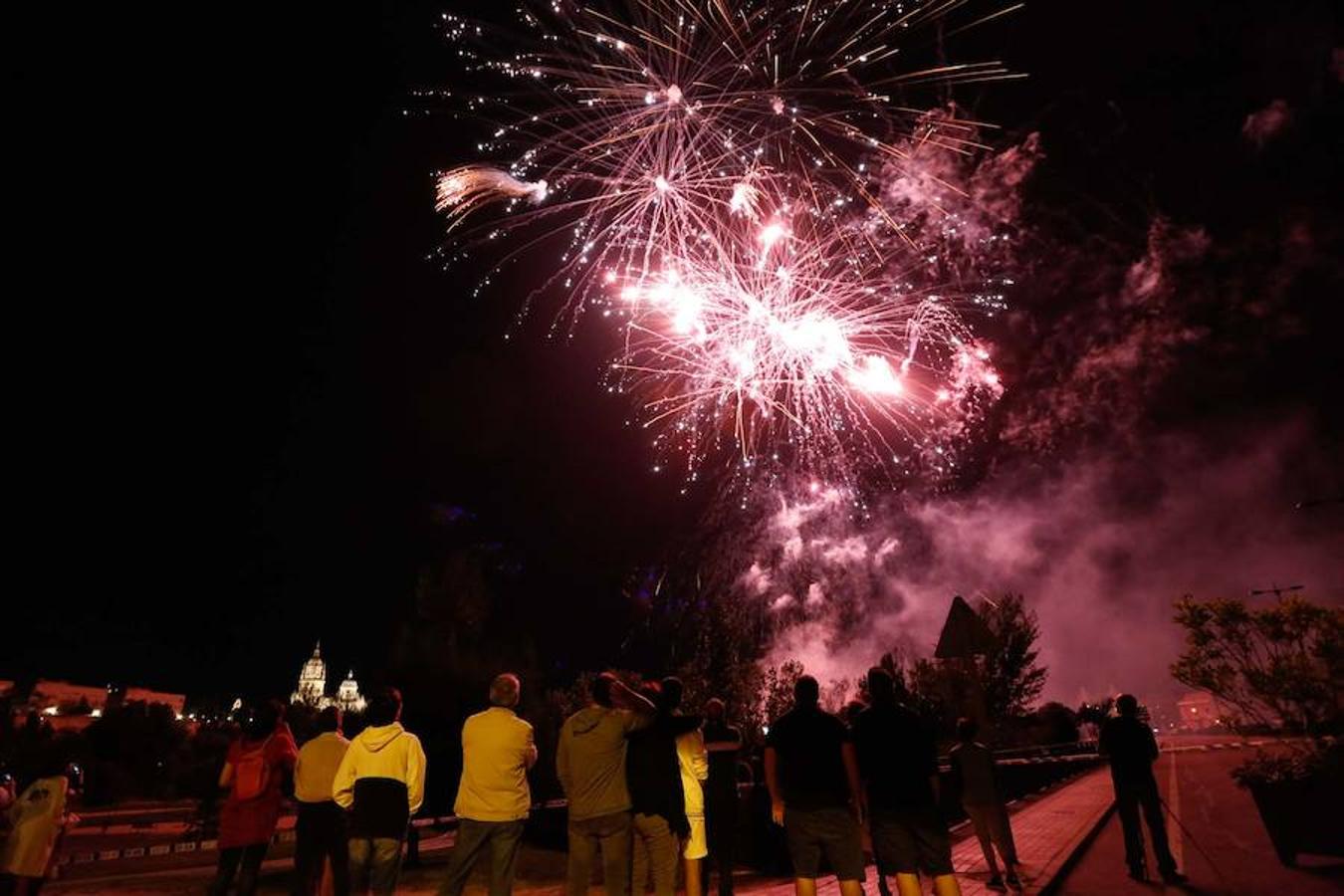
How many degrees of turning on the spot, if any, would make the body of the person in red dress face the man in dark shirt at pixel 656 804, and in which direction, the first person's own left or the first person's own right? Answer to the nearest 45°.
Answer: approximately 90° to the first person's own right

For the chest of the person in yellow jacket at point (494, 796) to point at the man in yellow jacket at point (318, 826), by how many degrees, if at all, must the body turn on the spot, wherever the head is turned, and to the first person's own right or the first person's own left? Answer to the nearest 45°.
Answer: approximately 90° to the first person's own left

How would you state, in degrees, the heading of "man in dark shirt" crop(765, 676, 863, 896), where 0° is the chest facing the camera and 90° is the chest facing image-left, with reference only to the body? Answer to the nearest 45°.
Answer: approximately 180°

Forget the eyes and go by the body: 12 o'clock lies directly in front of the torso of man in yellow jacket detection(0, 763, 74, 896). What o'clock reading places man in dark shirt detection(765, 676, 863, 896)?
The man in dark shirt is roughly at 3 o'clock from the man in yellow jacket.

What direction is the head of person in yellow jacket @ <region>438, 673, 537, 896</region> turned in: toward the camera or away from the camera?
away from the camera

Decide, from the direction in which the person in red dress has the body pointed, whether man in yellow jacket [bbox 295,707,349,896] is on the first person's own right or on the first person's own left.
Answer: on the first person's own right

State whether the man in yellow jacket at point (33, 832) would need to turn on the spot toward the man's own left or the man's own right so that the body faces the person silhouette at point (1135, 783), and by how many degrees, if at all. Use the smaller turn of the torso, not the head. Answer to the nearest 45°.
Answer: approximately 90° to the man's own right

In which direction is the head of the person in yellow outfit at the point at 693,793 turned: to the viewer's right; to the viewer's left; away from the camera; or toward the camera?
away from the camera

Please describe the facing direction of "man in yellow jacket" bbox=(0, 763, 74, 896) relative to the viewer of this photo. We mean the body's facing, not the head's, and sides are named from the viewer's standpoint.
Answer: facing away from the viewer and to the right of the viewer

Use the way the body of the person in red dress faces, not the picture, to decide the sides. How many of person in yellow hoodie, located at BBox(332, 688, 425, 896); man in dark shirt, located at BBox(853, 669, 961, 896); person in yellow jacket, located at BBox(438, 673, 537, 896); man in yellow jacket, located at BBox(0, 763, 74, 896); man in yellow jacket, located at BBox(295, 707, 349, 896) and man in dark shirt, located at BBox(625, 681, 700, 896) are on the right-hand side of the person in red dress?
5

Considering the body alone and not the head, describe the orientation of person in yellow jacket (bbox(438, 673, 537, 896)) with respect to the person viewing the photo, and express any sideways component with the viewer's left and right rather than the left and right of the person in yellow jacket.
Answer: facing away from the viewer and to the right of the viewer

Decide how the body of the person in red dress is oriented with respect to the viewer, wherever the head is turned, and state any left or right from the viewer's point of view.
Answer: facing away from the viewer and to the right of the viewer

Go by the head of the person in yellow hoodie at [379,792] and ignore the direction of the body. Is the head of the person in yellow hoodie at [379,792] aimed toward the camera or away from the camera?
away from the camera
